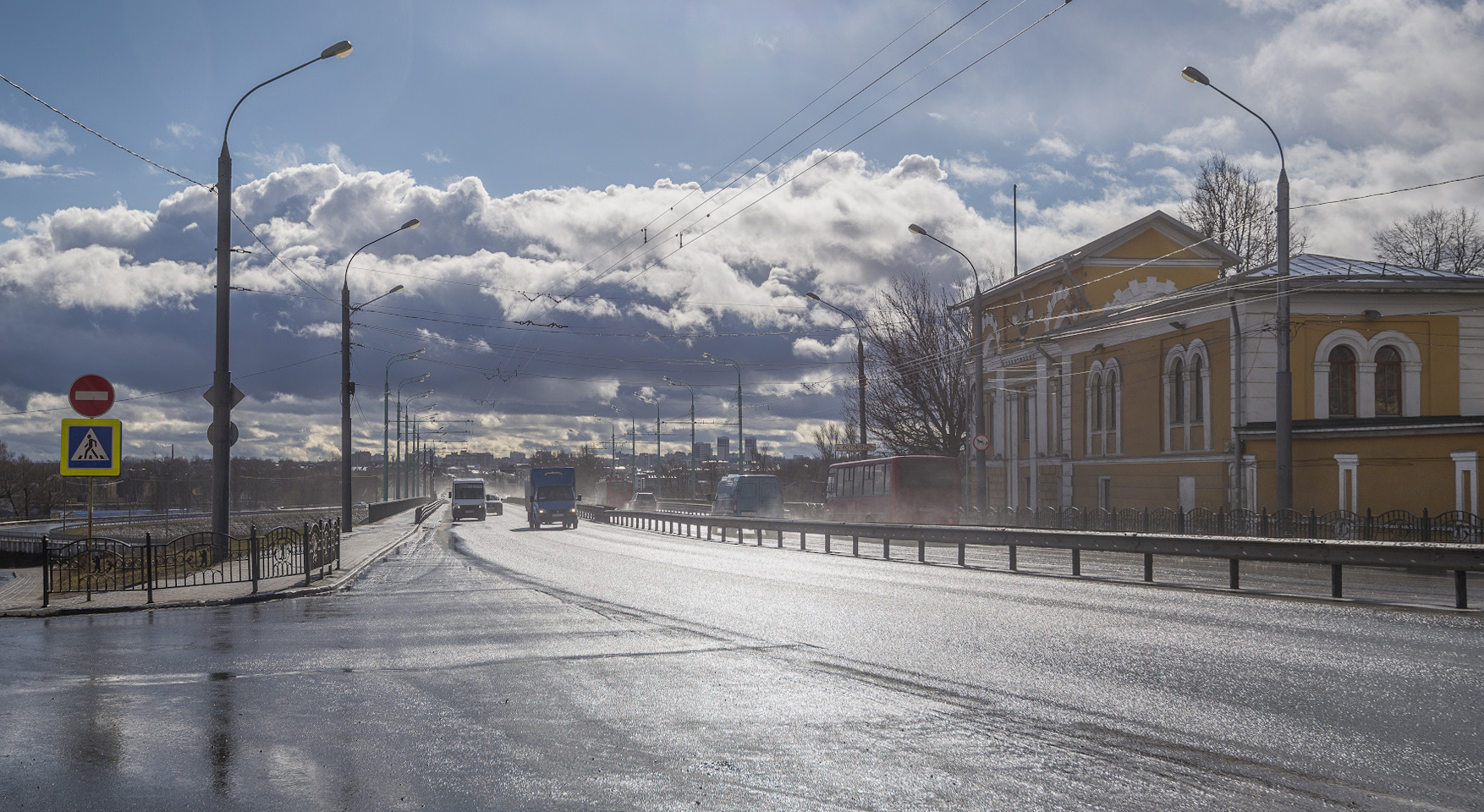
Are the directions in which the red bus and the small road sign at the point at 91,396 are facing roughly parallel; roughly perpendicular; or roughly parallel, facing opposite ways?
roughly parallel, facing opposite ways

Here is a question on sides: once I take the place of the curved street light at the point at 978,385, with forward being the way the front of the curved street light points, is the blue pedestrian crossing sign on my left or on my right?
on my left

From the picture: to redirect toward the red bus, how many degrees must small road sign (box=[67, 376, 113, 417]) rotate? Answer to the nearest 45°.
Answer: approximately 135° to its left

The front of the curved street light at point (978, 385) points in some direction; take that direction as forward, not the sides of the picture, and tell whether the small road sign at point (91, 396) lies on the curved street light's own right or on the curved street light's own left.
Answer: on the curved street light's own left

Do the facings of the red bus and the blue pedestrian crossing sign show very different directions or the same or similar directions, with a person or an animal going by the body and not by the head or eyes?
very different directions

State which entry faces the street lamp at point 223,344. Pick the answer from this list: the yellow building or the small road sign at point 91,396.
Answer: the yellow building

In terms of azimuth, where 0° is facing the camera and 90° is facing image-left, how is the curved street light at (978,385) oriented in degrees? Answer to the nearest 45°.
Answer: approximately 90°

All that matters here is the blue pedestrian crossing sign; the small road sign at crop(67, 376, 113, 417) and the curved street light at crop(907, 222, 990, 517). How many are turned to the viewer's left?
1

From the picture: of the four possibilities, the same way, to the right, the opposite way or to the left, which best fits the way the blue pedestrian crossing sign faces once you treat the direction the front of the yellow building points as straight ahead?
to the left

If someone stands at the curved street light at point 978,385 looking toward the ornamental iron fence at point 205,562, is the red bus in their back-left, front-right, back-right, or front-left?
back-right

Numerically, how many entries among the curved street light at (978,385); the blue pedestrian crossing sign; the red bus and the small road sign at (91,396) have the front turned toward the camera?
2

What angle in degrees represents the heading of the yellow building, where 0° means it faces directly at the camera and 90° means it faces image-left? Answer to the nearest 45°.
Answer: approximately 45°

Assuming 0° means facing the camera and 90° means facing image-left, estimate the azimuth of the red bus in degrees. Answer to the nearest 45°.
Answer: approximately 135°

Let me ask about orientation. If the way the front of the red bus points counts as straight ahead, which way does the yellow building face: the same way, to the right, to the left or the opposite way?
to the left

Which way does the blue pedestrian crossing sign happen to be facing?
toward the camera
